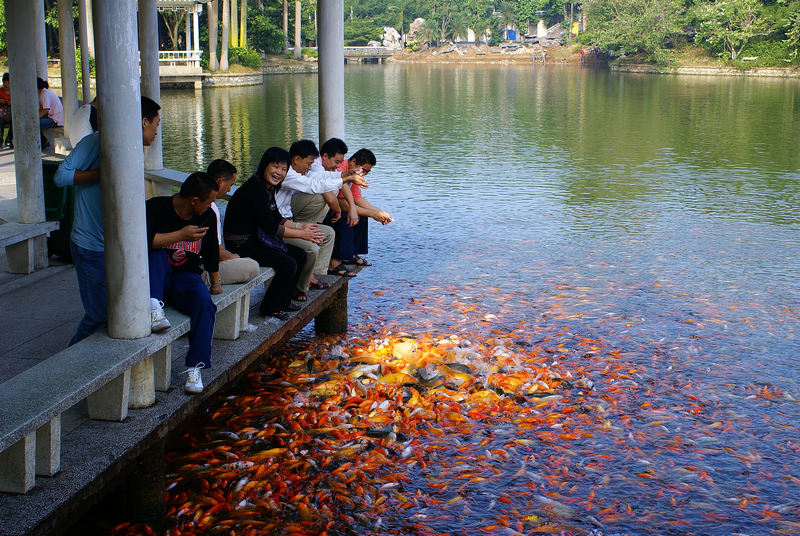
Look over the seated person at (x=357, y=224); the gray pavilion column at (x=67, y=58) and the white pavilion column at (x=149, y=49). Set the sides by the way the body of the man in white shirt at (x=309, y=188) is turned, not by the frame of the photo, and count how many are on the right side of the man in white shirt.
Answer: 0

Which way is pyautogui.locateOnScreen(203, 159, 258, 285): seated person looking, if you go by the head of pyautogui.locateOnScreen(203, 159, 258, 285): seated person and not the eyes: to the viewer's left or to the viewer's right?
to the viewer's right

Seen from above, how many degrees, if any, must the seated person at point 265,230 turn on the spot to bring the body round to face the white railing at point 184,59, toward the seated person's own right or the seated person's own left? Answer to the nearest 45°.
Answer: approximately 135° to the seated person's own left

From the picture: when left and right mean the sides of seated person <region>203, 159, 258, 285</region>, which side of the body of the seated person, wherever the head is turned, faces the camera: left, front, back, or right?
right

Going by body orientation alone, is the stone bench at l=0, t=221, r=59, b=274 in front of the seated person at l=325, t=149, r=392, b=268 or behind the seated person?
behind

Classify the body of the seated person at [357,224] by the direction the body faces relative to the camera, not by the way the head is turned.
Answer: to the viewer's right

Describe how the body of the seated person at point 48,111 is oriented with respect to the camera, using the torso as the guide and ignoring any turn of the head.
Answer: to the viewer's left

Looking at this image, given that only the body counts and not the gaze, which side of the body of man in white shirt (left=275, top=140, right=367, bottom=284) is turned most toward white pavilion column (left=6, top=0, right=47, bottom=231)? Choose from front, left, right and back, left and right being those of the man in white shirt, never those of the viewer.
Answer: back

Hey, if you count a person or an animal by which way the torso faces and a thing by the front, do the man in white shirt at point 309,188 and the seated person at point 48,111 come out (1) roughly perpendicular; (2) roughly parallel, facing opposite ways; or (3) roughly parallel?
roughly parallel, facing opposite ways

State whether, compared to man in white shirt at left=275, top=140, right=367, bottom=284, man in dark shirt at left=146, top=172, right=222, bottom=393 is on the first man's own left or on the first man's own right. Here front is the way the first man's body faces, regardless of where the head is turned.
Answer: on the first man's own right

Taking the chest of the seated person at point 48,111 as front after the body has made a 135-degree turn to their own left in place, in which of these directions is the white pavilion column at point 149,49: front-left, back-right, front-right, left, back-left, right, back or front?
front-right

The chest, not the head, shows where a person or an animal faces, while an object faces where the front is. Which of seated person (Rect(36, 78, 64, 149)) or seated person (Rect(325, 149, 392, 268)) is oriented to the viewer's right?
seated person (Rect(325, 149, 392, 268))

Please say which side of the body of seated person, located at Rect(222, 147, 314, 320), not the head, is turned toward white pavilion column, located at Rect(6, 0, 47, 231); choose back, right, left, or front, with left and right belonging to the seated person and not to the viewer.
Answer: back

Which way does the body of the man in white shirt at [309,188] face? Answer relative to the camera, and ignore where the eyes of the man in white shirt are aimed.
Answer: to the viewer's right

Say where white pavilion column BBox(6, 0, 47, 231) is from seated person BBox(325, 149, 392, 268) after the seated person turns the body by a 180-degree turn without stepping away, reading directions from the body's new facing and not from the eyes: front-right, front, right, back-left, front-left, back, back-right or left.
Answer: front

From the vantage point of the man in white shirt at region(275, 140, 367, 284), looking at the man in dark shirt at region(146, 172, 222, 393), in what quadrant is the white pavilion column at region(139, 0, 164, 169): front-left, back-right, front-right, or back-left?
back-right

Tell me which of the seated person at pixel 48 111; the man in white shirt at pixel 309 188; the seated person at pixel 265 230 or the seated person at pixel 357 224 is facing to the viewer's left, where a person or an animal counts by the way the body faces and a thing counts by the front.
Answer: the seated person at pixel 48 111
